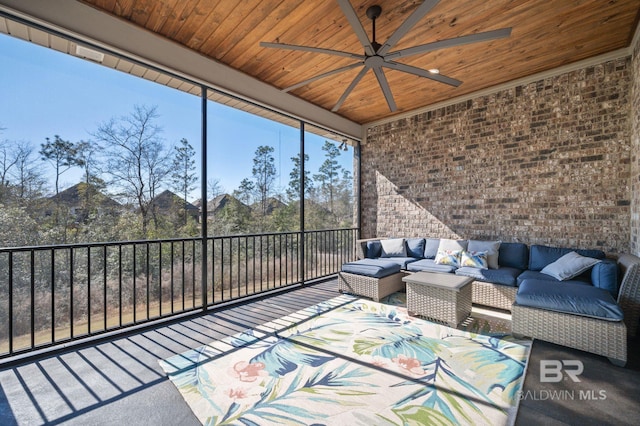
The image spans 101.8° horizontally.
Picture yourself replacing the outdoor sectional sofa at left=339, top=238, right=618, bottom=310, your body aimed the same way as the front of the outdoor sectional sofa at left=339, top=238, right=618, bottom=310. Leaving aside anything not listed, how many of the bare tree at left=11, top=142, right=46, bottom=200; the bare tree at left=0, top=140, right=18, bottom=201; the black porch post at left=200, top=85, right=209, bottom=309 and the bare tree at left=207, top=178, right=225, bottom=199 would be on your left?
0

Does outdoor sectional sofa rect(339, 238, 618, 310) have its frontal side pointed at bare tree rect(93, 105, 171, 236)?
no

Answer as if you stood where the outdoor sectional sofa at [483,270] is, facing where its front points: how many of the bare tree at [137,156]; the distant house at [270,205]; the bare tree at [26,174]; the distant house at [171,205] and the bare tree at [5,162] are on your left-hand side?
0

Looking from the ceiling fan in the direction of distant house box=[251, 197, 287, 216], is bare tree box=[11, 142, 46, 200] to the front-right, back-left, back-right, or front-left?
front-left

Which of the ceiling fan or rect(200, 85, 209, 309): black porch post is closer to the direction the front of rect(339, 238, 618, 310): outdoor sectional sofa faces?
the ceiling fan

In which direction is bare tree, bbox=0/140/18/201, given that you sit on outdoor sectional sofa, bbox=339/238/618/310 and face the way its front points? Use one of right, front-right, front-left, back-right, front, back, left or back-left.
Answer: front-right

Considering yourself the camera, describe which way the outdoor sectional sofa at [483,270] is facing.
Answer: facing the viewer

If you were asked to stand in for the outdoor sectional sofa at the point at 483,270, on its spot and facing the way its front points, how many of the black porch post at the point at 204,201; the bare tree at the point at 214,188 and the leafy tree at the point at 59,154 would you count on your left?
0

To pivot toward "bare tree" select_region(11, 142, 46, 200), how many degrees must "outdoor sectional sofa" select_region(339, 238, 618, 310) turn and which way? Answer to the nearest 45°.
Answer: approximately 45° to its right

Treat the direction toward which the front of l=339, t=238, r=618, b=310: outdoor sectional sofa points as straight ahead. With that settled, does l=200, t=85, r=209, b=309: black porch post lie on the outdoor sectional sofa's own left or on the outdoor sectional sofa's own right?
on the outdoor sectional sofa's own right

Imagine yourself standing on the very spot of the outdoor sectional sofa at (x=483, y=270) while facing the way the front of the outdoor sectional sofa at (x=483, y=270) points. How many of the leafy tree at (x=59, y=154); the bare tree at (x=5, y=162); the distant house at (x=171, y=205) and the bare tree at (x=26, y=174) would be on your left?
0

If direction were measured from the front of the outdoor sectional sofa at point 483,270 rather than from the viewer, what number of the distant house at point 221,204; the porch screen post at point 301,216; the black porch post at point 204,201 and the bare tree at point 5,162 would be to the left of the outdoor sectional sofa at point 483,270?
0

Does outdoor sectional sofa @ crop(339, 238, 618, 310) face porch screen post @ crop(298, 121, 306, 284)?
no

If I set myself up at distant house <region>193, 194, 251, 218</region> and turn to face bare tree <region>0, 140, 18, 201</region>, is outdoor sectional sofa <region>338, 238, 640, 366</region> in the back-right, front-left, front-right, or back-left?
front-left

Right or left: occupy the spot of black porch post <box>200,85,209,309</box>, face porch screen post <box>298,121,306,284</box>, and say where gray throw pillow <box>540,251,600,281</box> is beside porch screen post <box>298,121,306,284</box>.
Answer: right

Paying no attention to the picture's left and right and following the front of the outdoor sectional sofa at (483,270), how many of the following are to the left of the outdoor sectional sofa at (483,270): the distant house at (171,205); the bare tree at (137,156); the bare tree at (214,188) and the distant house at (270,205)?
0

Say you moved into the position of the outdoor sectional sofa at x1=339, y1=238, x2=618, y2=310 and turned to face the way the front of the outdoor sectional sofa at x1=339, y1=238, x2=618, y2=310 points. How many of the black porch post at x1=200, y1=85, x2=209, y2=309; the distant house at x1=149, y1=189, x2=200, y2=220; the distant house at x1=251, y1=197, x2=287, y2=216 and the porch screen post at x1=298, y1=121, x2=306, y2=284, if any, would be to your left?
0

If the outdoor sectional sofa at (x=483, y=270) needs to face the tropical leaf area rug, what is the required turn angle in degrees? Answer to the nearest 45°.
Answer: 0° — it already faces it
